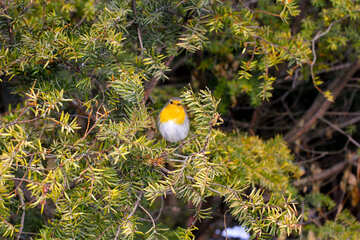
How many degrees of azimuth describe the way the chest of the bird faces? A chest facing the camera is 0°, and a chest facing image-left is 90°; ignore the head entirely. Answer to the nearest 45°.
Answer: approximately 0°

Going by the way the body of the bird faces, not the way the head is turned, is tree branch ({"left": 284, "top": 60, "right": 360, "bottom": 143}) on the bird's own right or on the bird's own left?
on the bird's own left

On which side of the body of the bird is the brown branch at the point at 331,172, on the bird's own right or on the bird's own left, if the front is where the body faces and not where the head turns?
on the bird's own left
